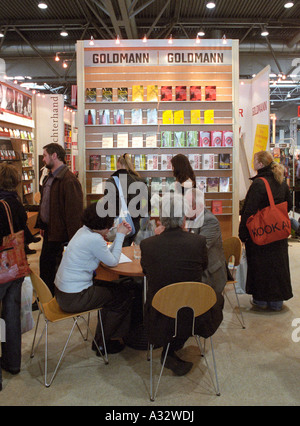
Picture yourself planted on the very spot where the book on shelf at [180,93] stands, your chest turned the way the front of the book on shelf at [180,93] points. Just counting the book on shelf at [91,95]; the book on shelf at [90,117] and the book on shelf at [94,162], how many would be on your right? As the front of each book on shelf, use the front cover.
3

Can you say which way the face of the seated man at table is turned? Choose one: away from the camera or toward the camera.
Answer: away from the camera

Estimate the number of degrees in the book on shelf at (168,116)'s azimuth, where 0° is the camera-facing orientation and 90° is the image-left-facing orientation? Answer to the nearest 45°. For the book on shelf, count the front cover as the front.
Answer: approximately 0°

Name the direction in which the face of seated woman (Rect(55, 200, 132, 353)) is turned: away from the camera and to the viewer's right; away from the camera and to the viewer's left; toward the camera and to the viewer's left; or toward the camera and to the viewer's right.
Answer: away from the camera and to the viewer's right
